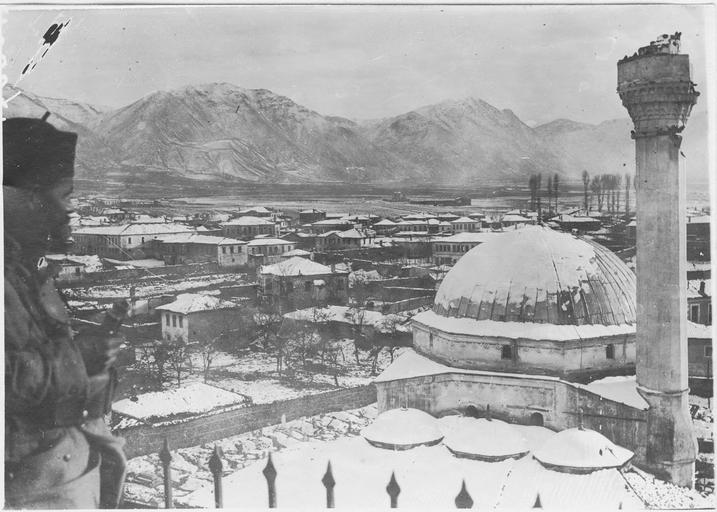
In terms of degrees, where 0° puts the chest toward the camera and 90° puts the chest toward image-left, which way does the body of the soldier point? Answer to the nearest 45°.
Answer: approximately 270°

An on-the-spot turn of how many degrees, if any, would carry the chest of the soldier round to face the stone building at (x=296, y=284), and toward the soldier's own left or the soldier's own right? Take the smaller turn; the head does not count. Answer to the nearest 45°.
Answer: approximately 45° to the soldier's own left

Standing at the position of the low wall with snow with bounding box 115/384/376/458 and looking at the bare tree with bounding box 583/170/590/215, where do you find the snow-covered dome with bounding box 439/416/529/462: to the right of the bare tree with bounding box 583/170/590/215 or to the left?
right

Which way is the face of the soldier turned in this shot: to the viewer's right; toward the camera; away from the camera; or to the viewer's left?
to the viewer's right

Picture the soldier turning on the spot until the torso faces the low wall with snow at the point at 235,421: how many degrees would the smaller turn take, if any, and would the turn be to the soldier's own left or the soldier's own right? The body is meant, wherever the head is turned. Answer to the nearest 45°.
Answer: approximately 45° to the soldier's own left

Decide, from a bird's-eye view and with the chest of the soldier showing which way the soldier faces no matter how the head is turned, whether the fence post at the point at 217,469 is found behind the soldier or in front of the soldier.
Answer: in front

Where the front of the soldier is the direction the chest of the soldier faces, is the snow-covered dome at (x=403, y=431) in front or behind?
in front
